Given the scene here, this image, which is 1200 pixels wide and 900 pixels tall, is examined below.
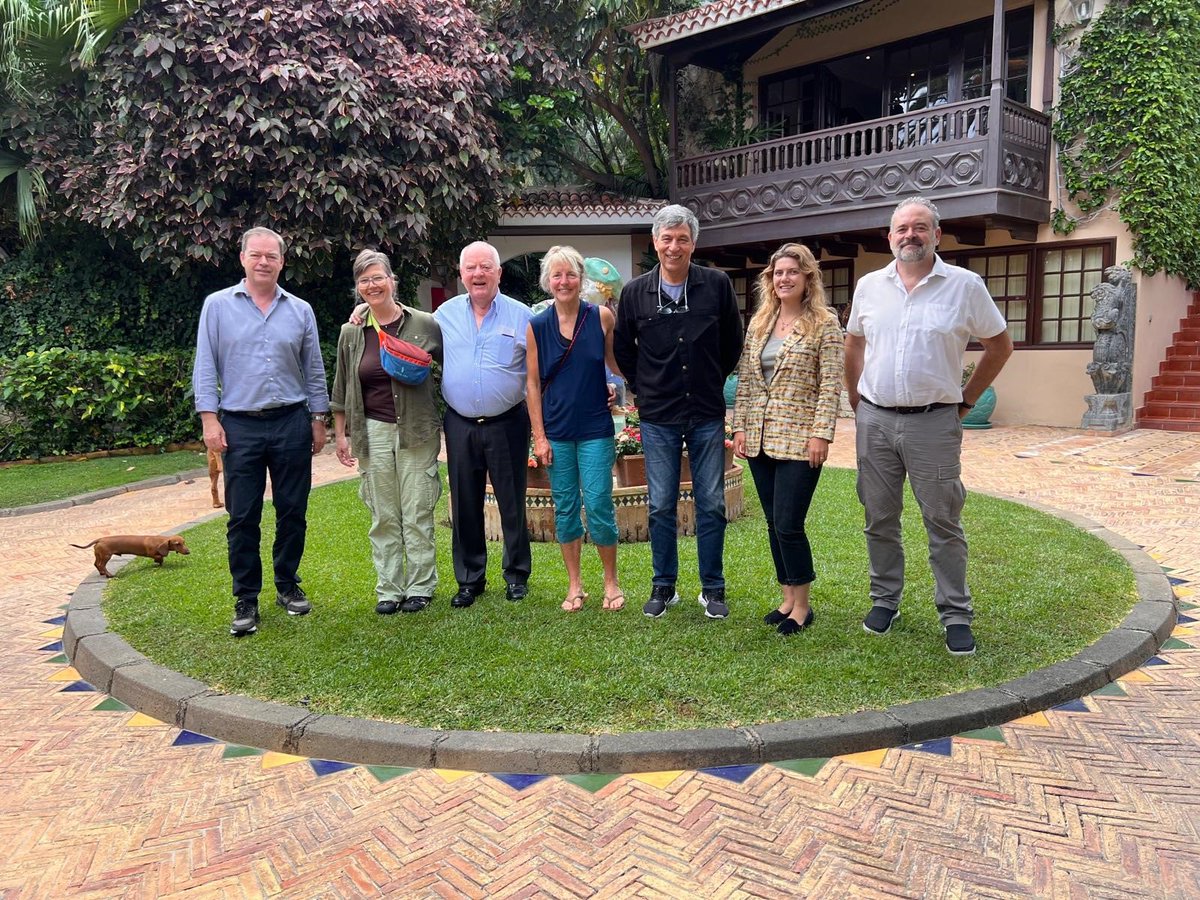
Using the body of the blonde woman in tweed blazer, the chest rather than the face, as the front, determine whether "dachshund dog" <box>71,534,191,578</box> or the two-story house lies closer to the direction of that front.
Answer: the dachshund dog

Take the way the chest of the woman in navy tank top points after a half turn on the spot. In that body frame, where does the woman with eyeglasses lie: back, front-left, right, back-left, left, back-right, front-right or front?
left

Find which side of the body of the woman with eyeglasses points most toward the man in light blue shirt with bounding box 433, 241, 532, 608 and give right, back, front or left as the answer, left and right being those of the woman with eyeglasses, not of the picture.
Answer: left

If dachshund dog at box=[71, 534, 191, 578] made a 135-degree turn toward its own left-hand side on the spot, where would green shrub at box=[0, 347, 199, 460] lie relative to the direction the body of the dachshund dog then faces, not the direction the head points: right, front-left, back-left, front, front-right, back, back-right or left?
front-right

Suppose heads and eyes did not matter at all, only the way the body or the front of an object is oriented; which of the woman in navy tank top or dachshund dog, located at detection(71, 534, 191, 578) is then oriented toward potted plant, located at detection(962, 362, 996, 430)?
the dachshund dog

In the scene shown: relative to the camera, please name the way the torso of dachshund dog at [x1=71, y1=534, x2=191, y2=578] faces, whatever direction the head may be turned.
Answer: to the viewer's right

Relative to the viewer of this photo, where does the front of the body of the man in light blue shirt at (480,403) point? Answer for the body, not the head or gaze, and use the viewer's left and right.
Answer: facing the viewer

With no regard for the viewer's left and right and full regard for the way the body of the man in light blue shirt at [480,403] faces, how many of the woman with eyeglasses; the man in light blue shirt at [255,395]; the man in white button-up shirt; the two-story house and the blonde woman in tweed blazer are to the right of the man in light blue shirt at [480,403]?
2

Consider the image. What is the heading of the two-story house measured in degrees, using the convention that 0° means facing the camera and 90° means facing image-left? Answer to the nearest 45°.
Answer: approximately 45°

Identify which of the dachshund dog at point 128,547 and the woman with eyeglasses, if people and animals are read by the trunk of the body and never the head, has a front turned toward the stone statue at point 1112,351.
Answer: the dachshund dog

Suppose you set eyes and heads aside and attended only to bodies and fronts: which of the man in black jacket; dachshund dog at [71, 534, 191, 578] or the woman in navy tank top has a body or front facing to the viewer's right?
the dachshund dog

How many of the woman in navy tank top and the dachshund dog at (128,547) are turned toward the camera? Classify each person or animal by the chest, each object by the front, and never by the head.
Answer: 1

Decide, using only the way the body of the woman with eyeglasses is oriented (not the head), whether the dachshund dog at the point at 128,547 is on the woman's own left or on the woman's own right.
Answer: on the woman's own right

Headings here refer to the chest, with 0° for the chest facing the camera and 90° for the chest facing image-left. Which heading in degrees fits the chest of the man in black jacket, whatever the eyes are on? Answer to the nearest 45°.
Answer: approximately 0°

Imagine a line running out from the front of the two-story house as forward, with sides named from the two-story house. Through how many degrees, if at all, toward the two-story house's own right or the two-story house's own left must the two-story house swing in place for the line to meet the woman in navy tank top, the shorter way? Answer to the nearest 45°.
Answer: approximately 45° to the two-story house's own left
